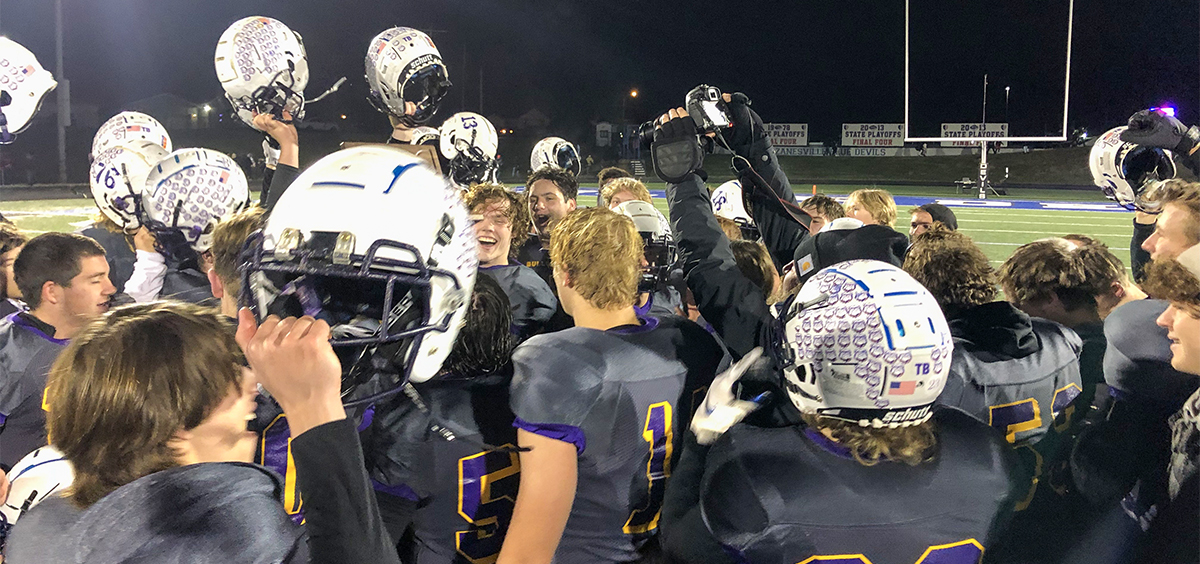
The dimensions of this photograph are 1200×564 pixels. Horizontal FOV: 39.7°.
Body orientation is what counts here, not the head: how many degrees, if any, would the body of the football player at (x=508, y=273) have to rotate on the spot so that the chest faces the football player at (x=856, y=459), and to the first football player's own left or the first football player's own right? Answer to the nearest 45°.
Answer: approximately 45° to the first football player's own left

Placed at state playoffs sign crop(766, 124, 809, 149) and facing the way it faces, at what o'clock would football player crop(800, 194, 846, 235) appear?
The football player is roughly at 12 o'clock from the state playoffs sign.

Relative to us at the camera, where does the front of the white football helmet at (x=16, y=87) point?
facing to the left of the viewer

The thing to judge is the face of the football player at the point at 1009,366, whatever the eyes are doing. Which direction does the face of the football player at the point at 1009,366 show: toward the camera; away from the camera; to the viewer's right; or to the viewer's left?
away from the camera

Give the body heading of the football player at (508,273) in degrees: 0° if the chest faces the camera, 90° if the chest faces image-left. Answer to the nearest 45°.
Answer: approximately 45°

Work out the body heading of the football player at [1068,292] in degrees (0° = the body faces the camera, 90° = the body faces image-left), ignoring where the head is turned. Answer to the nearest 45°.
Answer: approximately 135°

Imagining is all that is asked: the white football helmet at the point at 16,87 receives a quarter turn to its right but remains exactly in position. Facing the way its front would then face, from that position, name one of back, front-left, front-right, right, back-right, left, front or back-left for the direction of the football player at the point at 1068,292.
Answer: back-right

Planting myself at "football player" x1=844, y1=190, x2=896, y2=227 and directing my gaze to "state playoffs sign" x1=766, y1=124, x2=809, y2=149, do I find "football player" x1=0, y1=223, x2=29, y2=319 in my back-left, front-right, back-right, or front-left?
back-left
